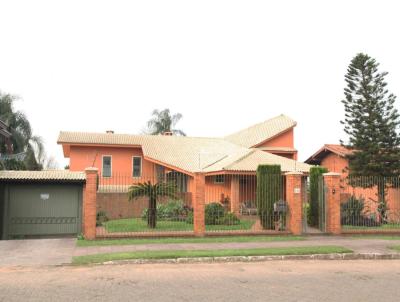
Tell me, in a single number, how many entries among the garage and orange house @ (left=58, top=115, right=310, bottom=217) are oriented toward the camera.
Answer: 2

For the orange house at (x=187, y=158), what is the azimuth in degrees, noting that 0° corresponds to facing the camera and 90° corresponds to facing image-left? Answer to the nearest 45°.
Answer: approximately 0°

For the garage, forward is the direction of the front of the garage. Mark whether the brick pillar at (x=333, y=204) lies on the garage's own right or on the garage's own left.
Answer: on the garage's own left

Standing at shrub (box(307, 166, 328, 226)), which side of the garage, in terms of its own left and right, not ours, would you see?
left

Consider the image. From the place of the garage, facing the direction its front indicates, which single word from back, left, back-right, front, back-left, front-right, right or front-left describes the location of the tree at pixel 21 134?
back

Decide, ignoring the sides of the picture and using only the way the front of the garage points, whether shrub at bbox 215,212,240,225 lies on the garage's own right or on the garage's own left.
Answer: on the garage's own left

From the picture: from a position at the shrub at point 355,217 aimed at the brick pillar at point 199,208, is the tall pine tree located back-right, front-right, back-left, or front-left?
back-right

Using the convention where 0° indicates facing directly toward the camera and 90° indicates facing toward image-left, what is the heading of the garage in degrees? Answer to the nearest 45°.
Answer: approximately 0°

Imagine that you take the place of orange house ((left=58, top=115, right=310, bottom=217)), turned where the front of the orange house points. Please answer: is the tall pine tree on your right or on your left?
on your left
